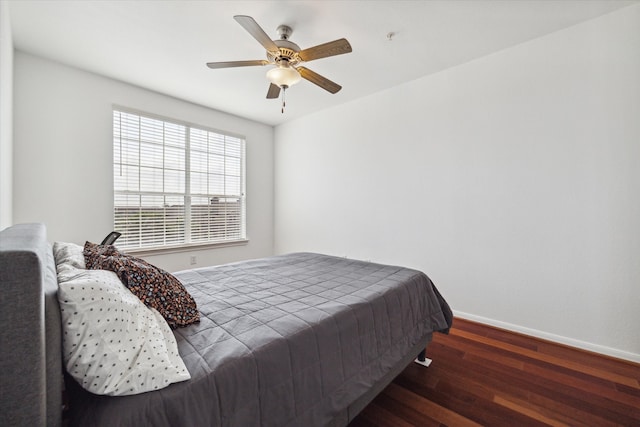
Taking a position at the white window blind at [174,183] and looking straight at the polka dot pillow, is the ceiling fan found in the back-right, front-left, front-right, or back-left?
front-left

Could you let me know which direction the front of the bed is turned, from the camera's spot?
facing away from the viewer and to the right of the viewer

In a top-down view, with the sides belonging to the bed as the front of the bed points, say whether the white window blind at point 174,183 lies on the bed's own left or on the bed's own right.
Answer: on the bed's own left
